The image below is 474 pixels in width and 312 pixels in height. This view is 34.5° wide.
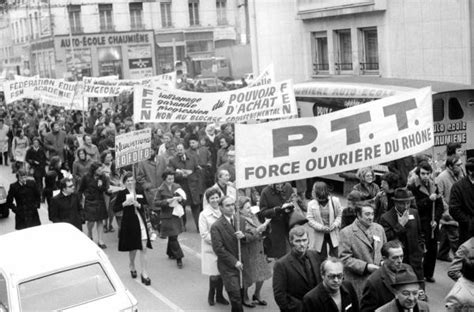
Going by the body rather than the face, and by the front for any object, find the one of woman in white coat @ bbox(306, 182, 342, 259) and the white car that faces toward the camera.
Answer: the woman in white coat

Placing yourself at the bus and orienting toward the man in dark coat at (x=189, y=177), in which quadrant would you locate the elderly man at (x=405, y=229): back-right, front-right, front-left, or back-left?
front-left

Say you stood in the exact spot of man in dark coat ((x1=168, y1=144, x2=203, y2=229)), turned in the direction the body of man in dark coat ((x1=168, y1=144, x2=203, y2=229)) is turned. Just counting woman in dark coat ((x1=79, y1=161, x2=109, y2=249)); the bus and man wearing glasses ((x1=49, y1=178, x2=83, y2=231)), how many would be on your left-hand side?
1

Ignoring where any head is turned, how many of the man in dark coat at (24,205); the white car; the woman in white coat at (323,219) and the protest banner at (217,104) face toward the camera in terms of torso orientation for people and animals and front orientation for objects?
3

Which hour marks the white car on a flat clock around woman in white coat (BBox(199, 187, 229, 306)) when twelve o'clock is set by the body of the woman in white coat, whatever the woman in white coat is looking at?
The white car is roughly at 3 o'clock from the woman in white coat.

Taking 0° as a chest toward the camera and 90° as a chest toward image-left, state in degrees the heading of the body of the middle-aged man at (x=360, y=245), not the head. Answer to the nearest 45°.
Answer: approximately 315°

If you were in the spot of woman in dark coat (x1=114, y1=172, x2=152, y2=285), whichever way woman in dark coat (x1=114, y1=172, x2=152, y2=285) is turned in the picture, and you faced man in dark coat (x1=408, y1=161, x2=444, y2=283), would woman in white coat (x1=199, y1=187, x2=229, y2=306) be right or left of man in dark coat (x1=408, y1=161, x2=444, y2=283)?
right

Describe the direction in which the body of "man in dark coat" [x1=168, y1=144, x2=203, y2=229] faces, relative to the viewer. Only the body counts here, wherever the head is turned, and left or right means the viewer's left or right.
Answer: facing the viewer

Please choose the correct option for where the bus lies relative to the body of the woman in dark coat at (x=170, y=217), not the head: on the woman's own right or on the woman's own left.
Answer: on the woman's own left

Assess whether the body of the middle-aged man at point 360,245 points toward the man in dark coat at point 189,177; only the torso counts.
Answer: no

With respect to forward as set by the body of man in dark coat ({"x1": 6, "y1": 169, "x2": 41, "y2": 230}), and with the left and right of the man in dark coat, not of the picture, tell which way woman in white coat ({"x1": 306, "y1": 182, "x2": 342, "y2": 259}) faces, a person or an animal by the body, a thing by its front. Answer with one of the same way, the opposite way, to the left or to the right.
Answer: the same way

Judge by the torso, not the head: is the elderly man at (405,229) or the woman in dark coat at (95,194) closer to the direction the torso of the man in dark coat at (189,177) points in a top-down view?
the elderly man

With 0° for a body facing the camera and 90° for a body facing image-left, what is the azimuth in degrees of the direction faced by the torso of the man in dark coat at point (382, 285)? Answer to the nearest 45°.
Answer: approximately 315°

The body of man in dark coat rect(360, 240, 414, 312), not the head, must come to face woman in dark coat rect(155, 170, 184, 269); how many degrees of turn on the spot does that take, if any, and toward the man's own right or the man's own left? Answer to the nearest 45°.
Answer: approximately 180°

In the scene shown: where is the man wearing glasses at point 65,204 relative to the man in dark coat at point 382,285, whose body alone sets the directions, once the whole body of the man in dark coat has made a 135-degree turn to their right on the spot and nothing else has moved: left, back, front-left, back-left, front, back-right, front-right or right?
front-right

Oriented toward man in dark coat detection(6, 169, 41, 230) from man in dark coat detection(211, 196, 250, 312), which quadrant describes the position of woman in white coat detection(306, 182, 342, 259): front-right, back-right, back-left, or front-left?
back-right

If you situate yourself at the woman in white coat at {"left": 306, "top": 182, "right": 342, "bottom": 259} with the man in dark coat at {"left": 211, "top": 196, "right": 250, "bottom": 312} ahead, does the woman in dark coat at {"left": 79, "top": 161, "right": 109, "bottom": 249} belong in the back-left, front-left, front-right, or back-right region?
front-right

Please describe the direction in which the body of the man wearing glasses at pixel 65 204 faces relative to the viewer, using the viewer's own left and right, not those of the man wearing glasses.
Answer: facing the viewer and to the right of the viewer
